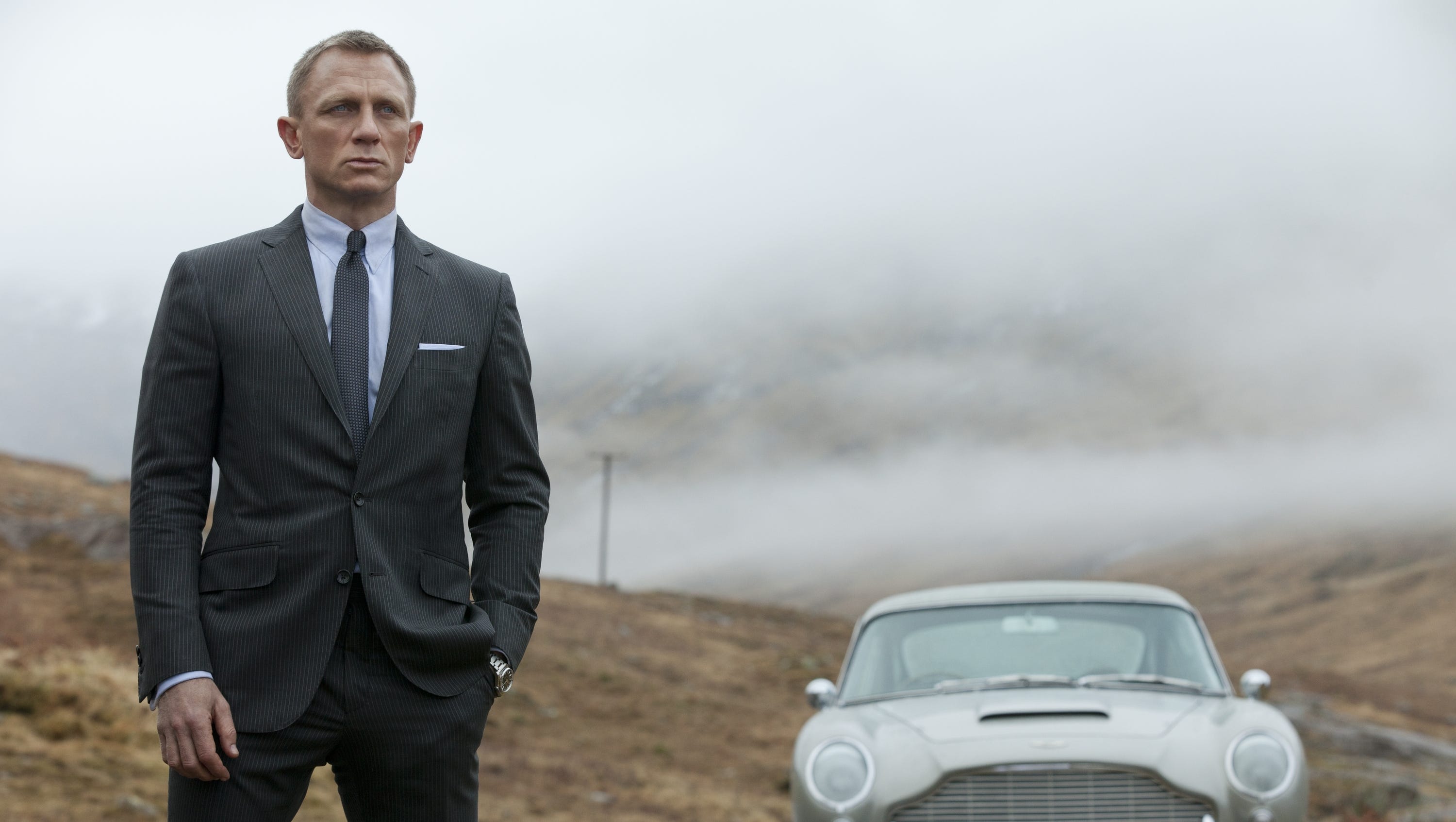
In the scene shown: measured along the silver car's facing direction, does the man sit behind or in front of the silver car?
in front

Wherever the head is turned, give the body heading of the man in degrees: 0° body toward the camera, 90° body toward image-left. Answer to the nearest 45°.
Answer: approximately 0°

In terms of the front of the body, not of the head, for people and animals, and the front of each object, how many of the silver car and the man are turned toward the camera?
2

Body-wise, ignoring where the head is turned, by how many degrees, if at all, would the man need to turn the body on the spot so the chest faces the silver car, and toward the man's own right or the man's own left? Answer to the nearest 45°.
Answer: approximately 135° to the man's own left
